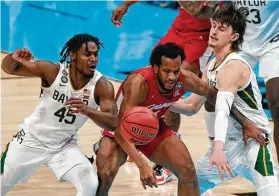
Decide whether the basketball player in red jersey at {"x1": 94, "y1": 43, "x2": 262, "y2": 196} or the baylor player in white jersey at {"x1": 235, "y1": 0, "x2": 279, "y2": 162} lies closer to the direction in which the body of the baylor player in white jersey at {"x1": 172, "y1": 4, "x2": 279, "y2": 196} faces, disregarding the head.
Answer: the basketball player in red jersey

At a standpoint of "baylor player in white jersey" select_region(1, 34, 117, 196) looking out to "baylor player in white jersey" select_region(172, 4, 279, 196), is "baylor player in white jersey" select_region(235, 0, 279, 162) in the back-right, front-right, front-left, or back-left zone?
front-left

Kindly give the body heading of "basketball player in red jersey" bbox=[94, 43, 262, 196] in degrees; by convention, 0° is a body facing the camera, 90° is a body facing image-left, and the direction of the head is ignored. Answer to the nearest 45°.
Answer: approximately 315°

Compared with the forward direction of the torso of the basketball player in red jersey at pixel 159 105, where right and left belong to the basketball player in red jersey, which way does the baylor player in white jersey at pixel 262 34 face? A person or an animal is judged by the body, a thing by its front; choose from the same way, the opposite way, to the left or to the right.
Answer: the same way

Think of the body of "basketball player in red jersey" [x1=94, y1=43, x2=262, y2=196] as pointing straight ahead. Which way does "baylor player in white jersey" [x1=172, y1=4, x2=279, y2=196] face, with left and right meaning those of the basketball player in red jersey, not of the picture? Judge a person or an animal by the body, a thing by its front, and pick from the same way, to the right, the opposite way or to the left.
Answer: to the right

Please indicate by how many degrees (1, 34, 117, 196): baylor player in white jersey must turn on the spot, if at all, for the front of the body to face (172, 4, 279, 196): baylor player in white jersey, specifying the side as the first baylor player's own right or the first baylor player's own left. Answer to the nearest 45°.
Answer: approximately 45° to the first baylor player's own left

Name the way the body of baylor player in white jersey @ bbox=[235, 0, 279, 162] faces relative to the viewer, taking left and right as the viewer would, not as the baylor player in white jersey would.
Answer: facing the viewer and to the left of the viewer

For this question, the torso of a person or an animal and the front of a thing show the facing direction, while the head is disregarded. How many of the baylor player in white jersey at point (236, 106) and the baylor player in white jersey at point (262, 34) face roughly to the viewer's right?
0

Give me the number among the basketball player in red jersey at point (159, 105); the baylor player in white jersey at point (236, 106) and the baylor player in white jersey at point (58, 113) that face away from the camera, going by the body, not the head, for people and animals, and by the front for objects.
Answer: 0

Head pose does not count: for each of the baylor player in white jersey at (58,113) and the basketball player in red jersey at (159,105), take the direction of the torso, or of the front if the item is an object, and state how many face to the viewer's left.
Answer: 0

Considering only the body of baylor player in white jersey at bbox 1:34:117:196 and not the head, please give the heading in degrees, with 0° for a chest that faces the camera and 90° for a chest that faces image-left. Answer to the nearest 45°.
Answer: approximately 315°

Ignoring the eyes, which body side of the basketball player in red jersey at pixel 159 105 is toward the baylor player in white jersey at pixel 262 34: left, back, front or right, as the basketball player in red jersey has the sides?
left
